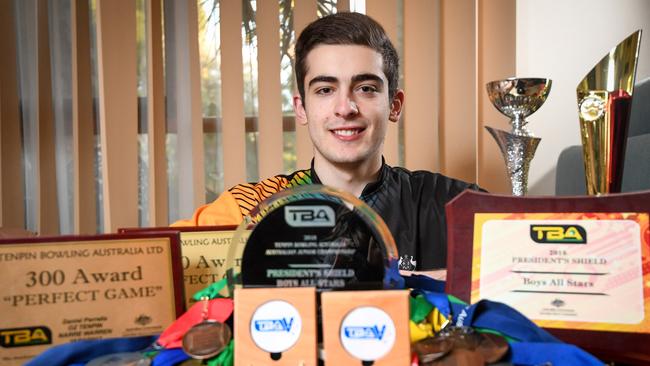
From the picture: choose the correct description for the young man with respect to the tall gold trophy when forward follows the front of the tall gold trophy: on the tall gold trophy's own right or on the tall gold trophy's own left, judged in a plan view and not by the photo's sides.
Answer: on the tall gold trophy's own right

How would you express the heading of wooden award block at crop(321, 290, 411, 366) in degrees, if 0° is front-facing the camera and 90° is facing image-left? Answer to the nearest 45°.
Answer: approximately 0°

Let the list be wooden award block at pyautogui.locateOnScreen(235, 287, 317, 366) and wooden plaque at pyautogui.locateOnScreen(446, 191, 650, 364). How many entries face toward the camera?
2
